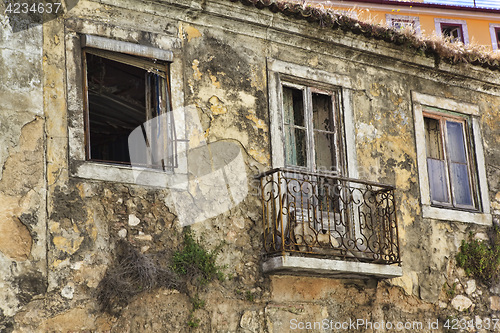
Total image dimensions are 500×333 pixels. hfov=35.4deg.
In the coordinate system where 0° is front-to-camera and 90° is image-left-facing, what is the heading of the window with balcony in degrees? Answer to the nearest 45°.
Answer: approximately 315°

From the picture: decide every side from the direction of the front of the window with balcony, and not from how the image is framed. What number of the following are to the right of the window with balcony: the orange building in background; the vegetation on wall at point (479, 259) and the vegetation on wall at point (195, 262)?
1

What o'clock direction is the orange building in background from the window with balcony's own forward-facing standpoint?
The orange building in background is roughly at 8 o'clock from the window with balcony.

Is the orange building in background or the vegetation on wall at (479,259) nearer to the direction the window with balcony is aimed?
the vegetation on wall

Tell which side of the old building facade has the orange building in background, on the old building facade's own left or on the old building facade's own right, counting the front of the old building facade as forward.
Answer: on the old building facade's own left

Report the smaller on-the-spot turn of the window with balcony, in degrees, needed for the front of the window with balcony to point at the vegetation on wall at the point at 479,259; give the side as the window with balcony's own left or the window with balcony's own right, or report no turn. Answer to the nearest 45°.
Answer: approximately 90° to the window with balcony's own left

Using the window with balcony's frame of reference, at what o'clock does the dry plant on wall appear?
The dry plant on wall is roughly at 3 o'clock from the window with balcony.

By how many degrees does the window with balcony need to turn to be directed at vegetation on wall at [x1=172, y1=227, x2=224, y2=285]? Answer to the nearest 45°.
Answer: approximately 90° to its right

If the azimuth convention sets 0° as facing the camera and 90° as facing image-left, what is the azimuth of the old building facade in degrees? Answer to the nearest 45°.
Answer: approximately 315°
